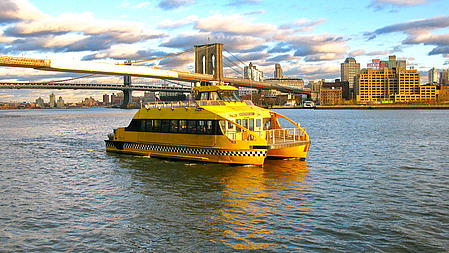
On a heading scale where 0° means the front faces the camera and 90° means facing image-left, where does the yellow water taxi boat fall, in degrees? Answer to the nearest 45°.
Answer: approximately 315°
